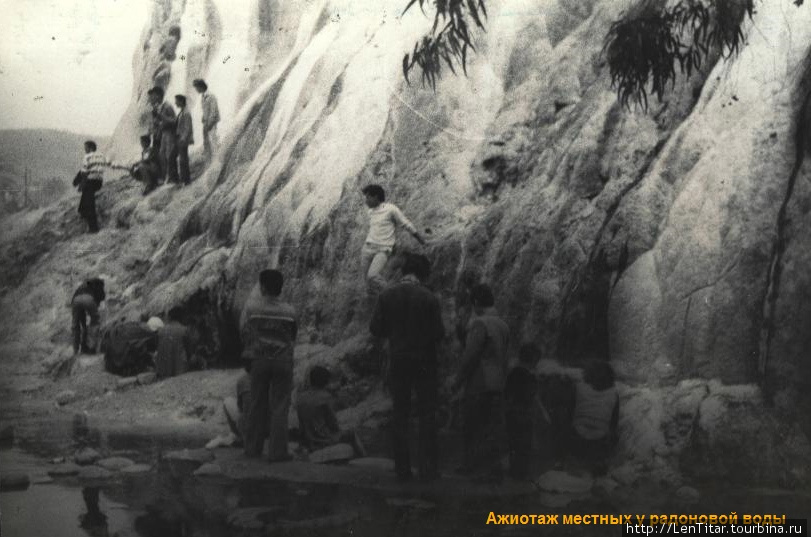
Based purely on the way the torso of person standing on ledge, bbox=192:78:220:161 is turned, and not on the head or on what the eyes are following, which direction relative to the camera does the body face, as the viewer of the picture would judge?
to the viewer's left

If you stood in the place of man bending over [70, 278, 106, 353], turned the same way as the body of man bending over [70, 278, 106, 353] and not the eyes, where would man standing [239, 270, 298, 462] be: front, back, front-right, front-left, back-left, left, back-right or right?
right

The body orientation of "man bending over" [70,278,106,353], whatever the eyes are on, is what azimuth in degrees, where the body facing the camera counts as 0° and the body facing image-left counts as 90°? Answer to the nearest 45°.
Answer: approximately 225°

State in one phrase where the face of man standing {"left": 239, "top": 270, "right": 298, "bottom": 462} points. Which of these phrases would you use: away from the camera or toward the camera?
away from the camera

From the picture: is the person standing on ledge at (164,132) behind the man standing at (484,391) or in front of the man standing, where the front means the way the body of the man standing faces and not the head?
in front

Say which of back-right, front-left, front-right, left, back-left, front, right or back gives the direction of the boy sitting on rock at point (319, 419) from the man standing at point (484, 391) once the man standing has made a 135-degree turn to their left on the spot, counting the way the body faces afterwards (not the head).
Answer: right

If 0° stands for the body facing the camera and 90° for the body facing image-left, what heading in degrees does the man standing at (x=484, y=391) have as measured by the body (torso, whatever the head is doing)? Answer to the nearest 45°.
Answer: approximately 135°

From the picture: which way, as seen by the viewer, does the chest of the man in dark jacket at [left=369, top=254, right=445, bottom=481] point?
away from the camera
